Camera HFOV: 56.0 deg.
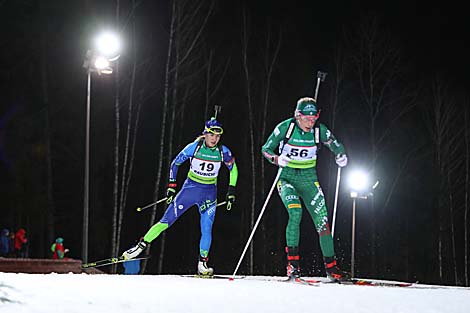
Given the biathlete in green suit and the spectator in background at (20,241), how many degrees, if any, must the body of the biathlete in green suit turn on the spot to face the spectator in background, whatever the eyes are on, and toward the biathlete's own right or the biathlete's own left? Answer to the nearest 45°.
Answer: approximately 135° to the biathlete's own right

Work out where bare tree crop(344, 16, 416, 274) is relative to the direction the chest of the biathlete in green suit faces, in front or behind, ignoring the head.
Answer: behind

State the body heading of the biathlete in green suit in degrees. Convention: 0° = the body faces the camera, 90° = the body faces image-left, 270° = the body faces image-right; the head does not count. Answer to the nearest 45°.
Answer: approximately 0°

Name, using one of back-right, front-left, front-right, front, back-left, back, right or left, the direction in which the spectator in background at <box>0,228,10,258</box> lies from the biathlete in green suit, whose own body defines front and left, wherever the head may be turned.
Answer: back-right

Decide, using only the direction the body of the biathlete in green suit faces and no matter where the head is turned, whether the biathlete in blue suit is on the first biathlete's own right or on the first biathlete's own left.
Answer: on the first biathlete's own right

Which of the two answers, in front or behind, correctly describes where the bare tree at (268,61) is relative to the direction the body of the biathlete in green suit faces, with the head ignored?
behind
